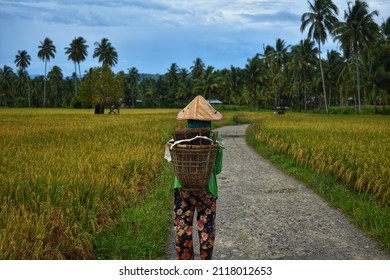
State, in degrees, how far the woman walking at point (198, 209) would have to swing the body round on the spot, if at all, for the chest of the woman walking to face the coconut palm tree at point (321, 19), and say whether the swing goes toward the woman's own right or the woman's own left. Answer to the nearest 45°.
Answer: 0° — they already face it

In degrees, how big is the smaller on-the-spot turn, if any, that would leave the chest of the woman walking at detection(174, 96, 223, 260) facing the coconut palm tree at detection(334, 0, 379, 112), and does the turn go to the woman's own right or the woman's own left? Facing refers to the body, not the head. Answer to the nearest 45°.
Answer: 0° — they already face it

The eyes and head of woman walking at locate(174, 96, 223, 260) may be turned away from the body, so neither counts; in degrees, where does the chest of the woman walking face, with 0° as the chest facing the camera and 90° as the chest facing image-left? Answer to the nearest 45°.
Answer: approximately 180°
